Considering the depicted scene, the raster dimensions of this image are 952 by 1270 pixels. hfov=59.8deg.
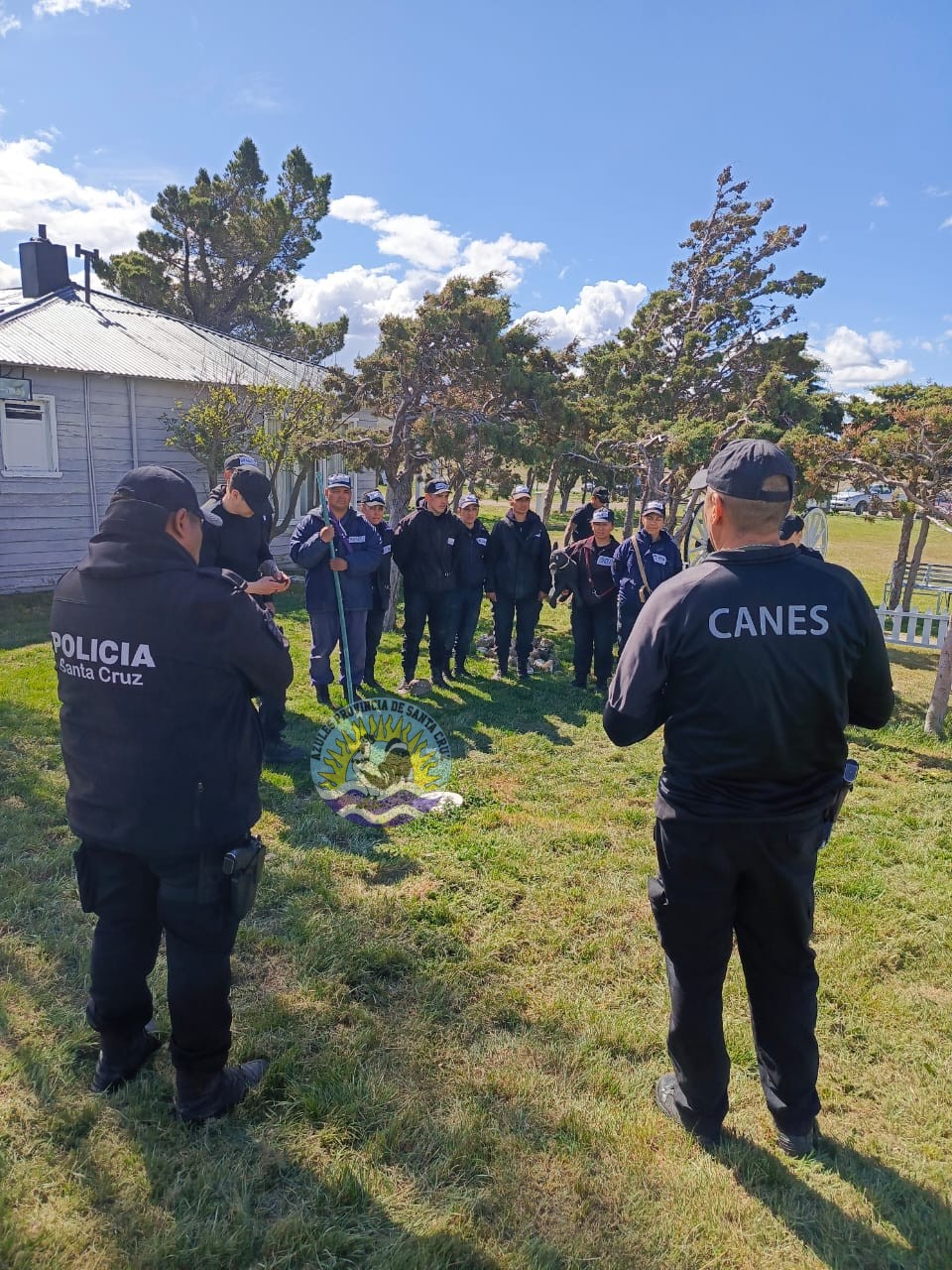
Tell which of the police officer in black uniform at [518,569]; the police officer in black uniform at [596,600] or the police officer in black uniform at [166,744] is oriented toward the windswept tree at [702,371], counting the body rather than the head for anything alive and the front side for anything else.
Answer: the police officer in black uniform at [166,744]

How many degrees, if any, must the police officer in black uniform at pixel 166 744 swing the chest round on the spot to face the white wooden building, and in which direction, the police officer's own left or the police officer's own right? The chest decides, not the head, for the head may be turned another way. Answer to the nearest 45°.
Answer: approximately 45° to the police officer's own left

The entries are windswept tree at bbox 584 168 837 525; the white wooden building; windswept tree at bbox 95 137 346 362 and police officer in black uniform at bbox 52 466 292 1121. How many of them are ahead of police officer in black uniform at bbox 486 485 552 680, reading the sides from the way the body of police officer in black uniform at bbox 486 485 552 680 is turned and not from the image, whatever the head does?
1

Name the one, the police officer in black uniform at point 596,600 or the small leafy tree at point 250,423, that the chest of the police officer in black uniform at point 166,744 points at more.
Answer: the police officer in black uniform

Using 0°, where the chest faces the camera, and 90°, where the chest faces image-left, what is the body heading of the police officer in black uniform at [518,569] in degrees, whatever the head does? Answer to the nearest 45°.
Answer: approximately 0°

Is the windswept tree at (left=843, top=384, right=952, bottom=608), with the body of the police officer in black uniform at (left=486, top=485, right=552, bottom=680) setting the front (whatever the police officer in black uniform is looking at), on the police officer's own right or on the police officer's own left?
on the police officer's own left

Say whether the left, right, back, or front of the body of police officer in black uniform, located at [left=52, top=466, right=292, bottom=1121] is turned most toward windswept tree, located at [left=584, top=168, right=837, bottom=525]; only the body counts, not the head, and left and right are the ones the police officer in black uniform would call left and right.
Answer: front

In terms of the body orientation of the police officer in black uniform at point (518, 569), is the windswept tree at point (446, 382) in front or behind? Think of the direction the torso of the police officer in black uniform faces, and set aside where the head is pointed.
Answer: behind

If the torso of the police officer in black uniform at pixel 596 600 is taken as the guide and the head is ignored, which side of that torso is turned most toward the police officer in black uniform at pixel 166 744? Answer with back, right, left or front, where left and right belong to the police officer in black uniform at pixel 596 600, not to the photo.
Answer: front

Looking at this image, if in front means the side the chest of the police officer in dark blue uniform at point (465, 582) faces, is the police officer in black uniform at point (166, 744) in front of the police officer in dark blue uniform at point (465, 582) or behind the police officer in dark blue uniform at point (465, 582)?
in front

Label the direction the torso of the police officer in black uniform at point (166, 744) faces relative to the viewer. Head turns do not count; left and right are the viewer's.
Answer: facing away from the viewer and to the right of the viewer
